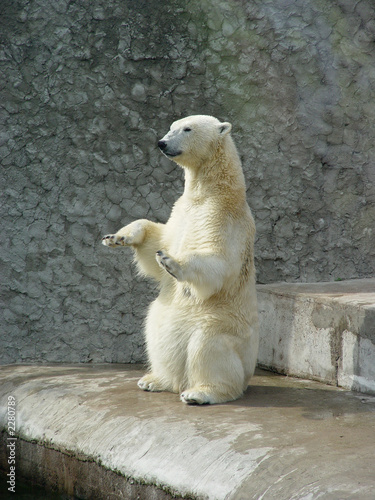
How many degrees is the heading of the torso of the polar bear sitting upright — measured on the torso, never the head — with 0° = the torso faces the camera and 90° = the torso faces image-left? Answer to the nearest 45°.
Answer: approximately 45°
